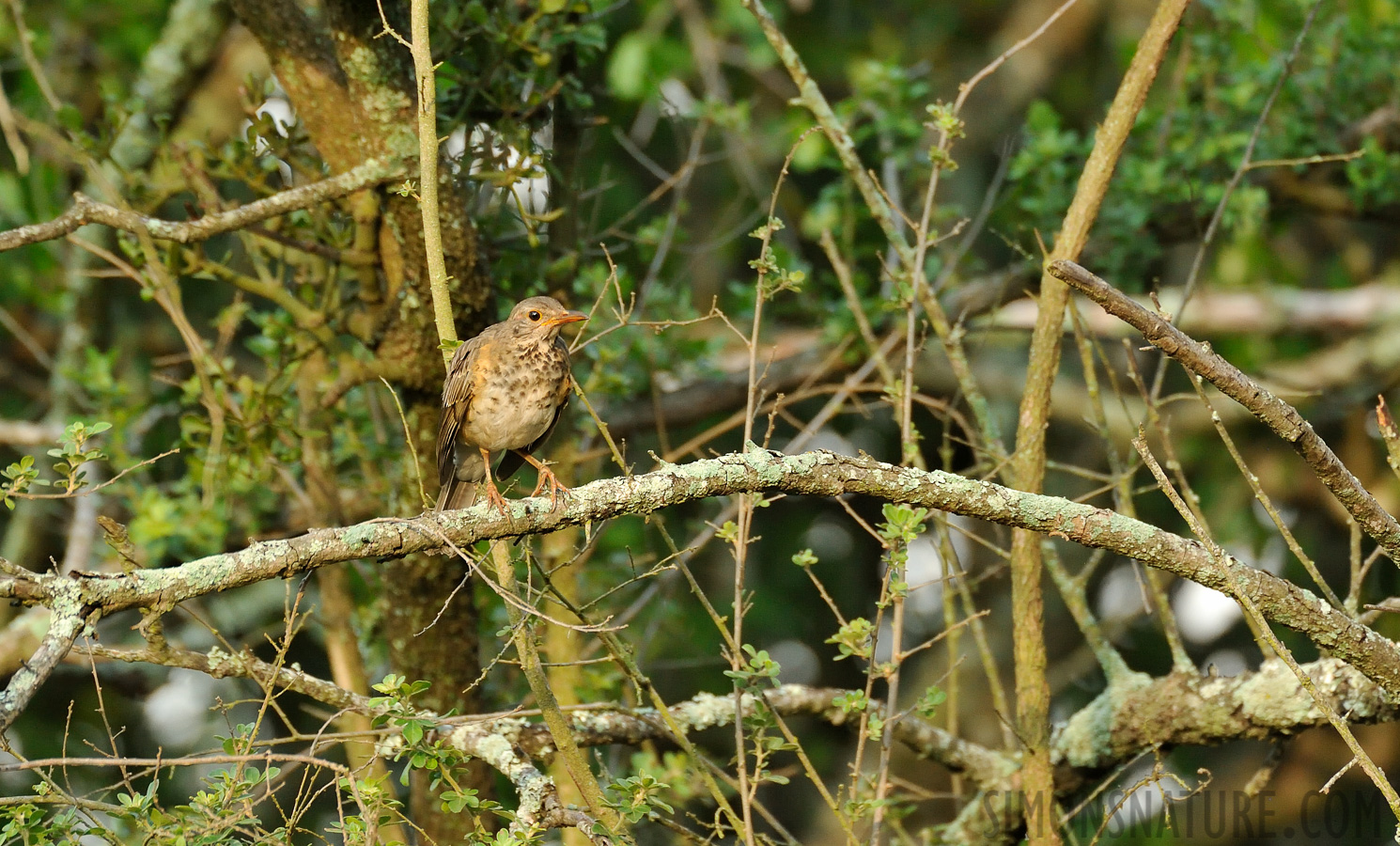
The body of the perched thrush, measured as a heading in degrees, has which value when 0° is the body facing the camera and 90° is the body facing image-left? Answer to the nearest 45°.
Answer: approximately 315°

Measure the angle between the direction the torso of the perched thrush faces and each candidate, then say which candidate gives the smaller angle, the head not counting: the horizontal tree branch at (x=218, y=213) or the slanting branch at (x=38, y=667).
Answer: the slanting branch

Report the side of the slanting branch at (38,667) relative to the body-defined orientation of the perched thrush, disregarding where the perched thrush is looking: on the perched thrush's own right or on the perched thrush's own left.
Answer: on the perched thrush's own right

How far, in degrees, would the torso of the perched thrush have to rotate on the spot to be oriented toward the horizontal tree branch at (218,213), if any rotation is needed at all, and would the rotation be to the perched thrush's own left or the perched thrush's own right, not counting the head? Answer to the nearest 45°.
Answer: approximately 90° to the perched thrush's own right
